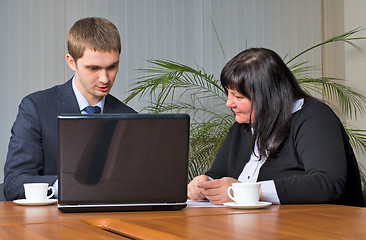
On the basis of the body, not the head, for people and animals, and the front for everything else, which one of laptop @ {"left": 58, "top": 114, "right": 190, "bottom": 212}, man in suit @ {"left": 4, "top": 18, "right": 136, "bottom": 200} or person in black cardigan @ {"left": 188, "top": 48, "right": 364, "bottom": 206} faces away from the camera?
the laptop

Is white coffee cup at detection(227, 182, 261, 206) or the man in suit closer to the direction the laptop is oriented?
the man in suit

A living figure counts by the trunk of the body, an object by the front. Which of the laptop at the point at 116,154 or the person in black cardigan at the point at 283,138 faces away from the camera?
the laptop

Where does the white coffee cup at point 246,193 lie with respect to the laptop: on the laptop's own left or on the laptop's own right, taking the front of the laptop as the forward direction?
on the laptop's own right

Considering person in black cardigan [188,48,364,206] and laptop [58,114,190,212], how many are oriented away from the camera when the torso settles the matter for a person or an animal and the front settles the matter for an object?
1

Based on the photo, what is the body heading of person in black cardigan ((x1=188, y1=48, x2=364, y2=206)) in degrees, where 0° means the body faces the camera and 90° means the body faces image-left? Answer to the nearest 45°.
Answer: approximately 45°

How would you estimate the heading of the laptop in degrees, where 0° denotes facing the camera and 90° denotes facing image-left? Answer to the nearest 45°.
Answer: approximately 180°

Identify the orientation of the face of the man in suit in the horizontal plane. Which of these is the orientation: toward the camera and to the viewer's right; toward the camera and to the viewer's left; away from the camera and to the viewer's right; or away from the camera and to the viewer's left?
toward the camera and to the viewer's right

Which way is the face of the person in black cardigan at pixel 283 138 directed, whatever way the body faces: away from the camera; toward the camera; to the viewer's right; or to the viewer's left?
to the viewer's left

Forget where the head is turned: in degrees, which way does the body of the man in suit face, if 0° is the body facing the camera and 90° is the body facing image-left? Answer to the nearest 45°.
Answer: approximately 315°
